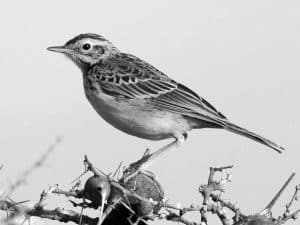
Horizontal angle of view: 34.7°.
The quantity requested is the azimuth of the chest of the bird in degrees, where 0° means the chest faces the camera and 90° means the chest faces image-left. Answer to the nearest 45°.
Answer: approximately 90°

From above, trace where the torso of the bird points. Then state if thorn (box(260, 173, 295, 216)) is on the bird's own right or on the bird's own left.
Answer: on the bird's own left
